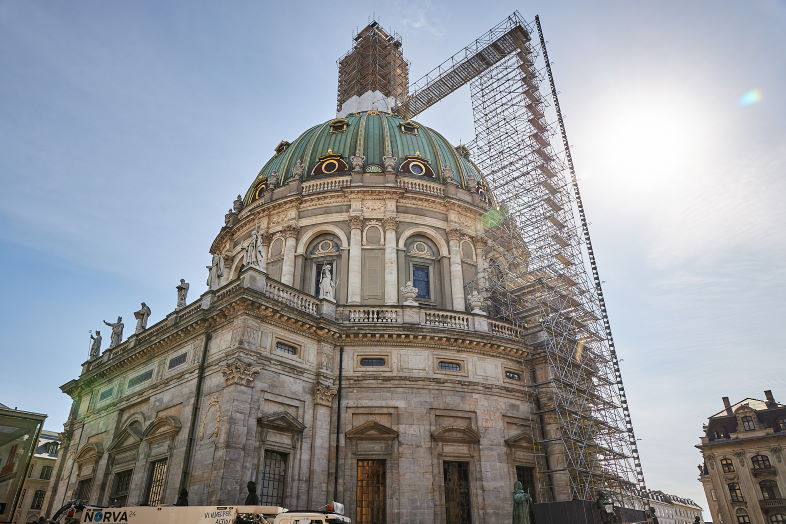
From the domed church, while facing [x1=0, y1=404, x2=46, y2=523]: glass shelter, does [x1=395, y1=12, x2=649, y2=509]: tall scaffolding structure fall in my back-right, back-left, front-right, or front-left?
back-left

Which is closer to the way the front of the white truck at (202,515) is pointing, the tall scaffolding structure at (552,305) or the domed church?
the tall scaffolding structure

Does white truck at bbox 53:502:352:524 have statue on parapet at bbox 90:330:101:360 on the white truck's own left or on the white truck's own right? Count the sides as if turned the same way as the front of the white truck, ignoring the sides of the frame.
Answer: on the white truck's own left

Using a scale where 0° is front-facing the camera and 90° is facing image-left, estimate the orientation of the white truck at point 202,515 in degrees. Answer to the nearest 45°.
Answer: approximately 270°

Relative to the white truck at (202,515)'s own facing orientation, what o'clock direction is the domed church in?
The domed church is roughly at 10 o'clock from the white truck.

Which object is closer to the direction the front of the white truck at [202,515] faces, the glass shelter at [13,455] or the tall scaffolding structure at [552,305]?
the tall scaffolding structure
